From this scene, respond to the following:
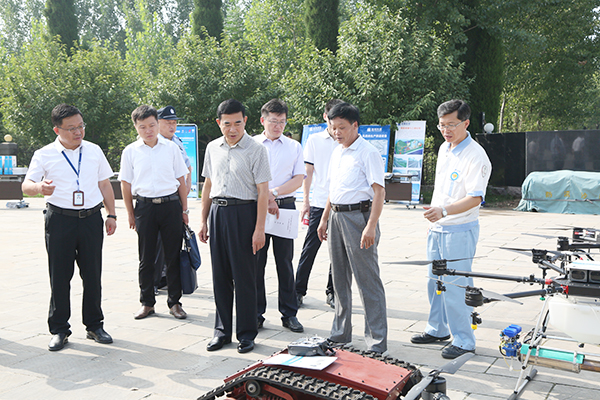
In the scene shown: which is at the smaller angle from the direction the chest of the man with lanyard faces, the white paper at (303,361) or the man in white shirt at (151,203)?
the white paper

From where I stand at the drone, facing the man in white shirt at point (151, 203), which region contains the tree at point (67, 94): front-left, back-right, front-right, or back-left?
front-right

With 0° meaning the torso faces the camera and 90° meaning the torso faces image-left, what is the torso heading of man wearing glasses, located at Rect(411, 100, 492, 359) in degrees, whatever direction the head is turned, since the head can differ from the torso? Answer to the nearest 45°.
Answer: approximately 45°

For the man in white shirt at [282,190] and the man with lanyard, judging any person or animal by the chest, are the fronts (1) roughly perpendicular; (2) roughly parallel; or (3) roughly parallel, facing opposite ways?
roughly parallel

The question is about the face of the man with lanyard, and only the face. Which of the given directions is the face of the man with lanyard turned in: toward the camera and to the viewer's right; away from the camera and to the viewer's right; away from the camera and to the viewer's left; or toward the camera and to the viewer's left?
toward the camera and to the viewer's right

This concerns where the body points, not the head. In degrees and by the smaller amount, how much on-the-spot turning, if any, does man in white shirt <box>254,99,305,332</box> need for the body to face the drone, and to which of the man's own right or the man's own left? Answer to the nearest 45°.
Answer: approximately 45° to the man's own left

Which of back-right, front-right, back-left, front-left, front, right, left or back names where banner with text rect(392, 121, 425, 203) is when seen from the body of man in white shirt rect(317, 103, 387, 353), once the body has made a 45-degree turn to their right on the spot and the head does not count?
right

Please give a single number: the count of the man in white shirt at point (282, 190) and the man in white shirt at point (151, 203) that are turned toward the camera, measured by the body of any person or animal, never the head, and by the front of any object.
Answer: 2

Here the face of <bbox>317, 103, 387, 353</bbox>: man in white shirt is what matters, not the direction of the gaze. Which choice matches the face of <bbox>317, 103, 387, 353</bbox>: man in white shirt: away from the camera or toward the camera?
toward the camera

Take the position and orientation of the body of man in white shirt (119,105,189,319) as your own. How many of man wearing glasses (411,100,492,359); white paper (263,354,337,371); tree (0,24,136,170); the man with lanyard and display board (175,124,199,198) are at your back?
2

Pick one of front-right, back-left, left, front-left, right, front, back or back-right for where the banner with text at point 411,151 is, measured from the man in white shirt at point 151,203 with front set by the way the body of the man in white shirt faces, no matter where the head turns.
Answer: back-left

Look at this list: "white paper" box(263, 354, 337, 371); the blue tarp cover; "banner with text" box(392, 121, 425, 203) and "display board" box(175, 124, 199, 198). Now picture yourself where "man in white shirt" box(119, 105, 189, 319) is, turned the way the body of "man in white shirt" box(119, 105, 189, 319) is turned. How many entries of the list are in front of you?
1

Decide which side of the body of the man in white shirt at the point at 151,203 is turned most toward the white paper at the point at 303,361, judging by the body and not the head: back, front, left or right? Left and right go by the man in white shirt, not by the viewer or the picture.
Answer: front

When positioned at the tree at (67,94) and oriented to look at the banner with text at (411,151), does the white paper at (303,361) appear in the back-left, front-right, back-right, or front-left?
front-right

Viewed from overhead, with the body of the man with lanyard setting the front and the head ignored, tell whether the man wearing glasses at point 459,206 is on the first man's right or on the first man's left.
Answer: on the first man's left

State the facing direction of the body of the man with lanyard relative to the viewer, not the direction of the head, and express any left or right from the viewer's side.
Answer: facing the viewer

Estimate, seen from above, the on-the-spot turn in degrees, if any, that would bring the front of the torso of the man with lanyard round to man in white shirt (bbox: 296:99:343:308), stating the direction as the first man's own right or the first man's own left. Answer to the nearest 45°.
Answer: approximately 90° to the first man's own left

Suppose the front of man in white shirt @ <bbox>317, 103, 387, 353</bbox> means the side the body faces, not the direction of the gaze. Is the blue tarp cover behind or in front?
behind

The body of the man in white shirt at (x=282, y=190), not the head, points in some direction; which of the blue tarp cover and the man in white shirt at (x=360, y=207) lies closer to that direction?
the man in white shirt

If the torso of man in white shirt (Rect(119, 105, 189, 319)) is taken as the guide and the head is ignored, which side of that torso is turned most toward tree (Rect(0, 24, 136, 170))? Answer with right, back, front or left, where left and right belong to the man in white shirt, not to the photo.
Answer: back

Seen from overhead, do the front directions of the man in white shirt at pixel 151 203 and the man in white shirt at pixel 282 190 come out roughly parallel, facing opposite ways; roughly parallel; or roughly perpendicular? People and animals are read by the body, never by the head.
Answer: roughly parallel
